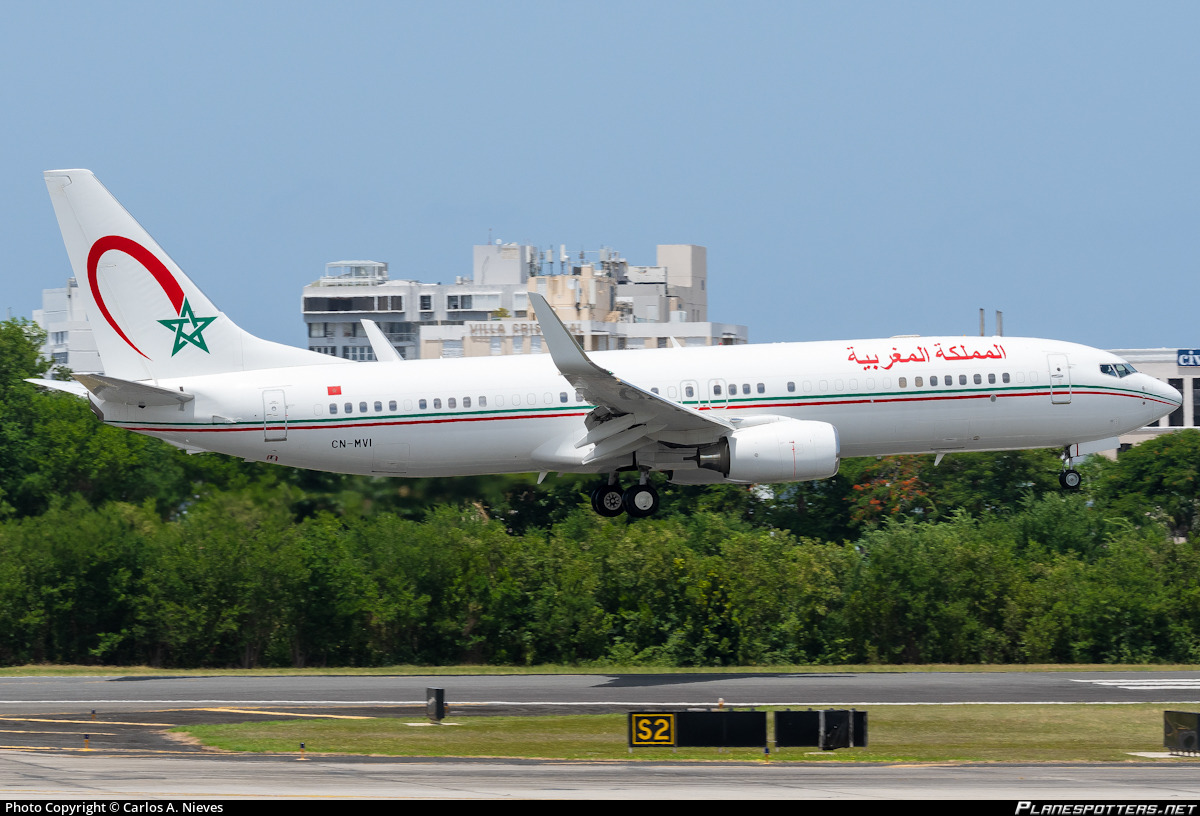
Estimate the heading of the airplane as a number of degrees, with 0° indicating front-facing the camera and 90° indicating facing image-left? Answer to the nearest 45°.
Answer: approximately 270°
